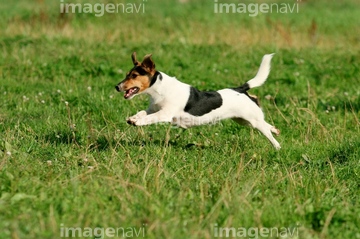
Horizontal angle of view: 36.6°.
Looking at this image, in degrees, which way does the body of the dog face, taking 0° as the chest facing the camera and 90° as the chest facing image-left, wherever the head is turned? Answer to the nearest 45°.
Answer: approximately 90°
